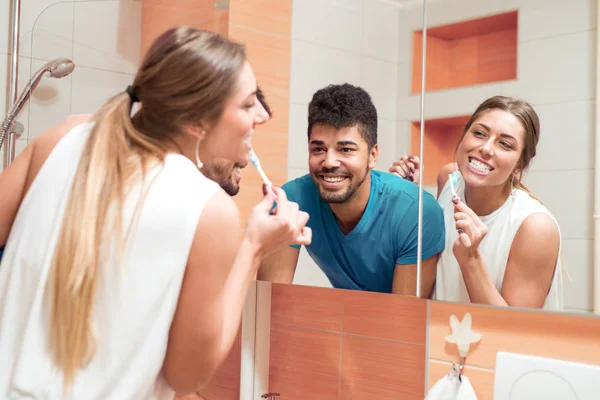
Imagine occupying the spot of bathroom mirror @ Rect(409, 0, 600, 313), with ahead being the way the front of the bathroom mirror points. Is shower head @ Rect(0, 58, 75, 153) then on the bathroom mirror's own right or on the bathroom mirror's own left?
on the bathroom mirror's own right

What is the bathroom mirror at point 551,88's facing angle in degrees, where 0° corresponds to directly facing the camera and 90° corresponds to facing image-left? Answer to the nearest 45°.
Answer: approximately 45°
